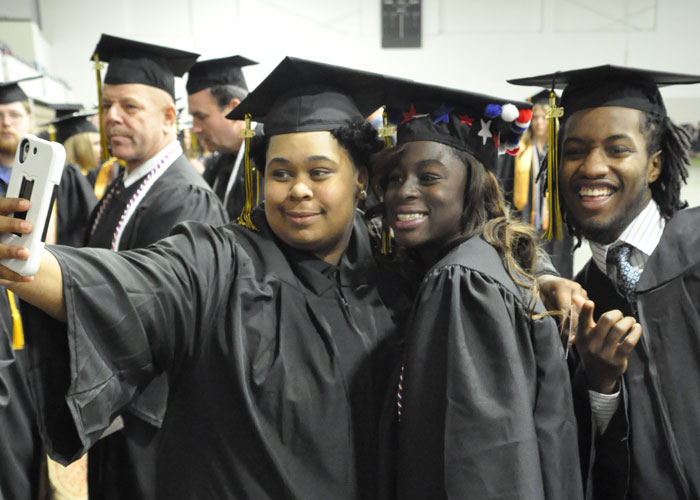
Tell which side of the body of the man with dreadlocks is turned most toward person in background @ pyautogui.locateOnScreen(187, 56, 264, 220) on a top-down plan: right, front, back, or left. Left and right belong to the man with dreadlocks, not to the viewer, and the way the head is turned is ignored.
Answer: right

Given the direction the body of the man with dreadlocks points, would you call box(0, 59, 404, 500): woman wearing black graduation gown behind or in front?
in front

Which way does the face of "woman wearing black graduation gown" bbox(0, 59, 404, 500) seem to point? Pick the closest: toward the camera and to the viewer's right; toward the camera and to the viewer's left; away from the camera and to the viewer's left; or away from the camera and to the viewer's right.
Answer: toward the camera and to the viewer's left

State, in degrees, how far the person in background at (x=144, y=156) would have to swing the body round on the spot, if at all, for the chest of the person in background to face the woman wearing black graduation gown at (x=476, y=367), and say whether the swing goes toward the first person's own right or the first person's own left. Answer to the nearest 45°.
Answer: approximately 45° to the first person's own left

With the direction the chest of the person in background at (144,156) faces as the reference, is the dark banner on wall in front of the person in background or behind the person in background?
behind

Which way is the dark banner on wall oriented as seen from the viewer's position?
toward the camera

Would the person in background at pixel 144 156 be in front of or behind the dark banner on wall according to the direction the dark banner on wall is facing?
in front

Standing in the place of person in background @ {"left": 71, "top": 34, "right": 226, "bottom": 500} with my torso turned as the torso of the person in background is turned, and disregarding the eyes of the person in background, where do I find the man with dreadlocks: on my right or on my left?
on my left

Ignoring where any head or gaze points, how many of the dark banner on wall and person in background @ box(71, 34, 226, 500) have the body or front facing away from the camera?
0

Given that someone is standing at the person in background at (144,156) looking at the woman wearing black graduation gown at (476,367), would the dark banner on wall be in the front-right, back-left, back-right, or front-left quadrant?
back-left

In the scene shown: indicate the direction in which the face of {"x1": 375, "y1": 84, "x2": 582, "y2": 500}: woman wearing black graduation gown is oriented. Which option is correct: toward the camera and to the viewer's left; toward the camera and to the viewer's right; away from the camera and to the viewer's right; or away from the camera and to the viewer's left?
toward the camera and to the viewer's left

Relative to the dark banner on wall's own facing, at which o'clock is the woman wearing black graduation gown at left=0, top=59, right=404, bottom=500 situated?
The woman wearing black graduation gown is roughly at 12 o'clock from the dark banner on wall.

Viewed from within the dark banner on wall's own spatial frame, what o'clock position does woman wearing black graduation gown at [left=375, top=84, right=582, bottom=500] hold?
The woman wearing black graduation gown is roughly at 12 o'clock from the dark banner on wall.
